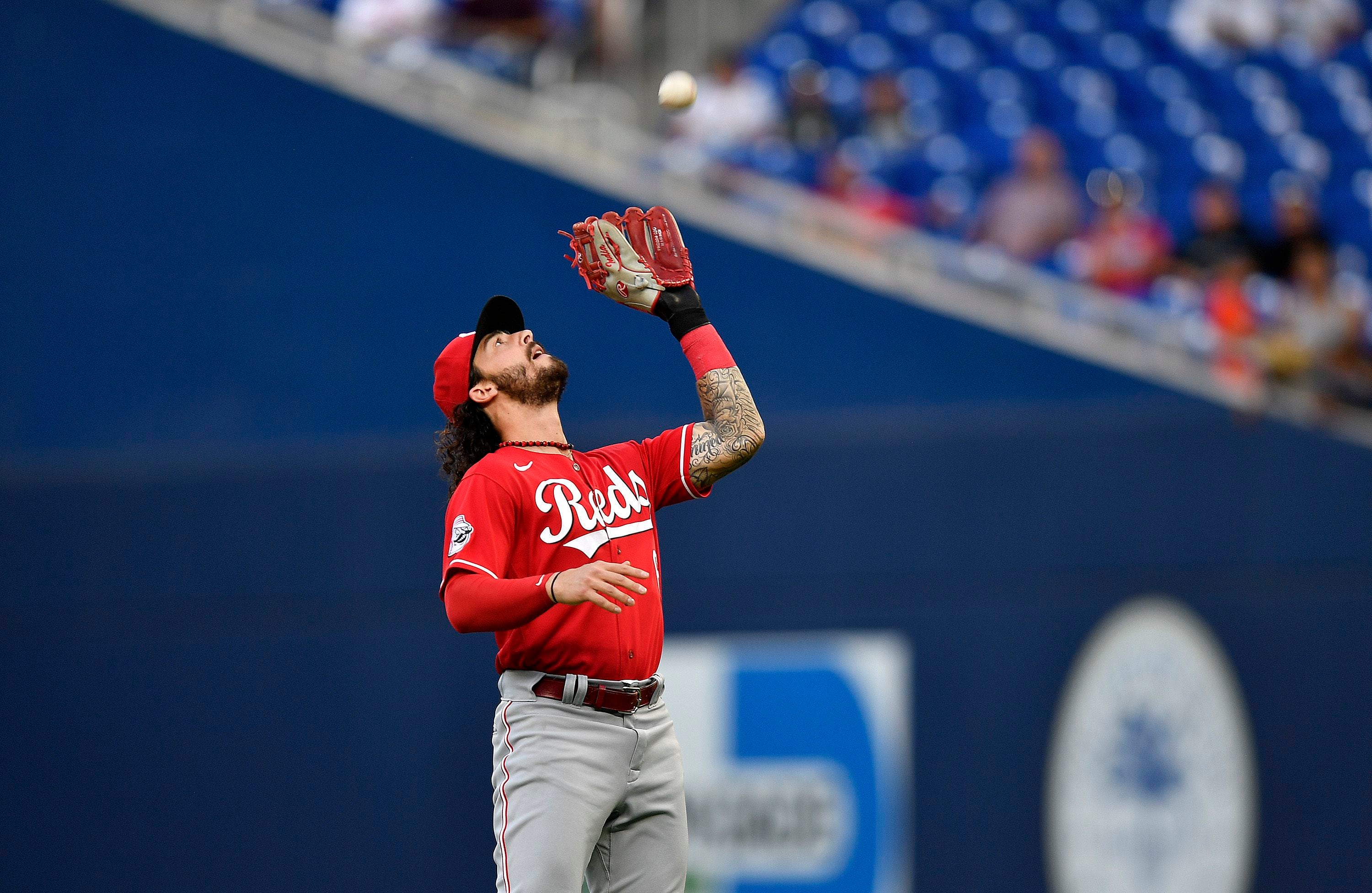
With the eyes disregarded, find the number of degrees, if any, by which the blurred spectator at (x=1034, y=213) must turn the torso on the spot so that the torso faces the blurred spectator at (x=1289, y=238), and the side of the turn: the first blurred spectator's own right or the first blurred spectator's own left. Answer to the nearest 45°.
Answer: approximately 90° to the first blurred spectator's own left

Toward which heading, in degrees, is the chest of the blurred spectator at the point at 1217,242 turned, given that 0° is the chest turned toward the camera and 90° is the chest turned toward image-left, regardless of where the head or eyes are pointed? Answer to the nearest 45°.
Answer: approximately 0°

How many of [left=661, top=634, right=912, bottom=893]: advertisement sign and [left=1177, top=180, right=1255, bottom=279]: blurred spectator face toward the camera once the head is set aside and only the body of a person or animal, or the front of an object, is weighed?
2

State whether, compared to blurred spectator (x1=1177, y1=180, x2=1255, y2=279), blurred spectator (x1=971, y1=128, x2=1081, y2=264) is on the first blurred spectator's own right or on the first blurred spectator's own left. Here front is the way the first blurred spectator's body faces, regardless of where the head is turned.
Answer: on the first blurred spectator's own right

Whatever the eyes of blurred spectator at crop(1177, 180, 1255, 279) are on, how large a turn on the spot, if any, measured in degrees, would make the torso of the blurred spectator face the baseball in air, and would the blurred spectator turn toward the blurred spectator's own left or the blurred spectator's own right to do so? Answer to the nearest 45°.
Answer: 0° — they already face it

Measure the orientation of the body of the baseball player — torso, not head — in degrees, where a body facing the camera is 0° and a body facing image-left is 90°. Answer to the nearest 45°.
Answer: approximately 315°

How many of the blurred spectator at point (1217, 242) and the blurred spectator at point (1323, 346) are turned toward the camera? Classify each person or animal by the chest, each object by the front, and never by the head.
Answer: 2

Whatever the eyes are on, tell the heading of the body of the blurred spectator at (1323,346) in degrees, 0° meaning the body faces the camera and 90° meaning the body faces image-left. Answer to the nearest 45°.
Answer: approximately 0°
